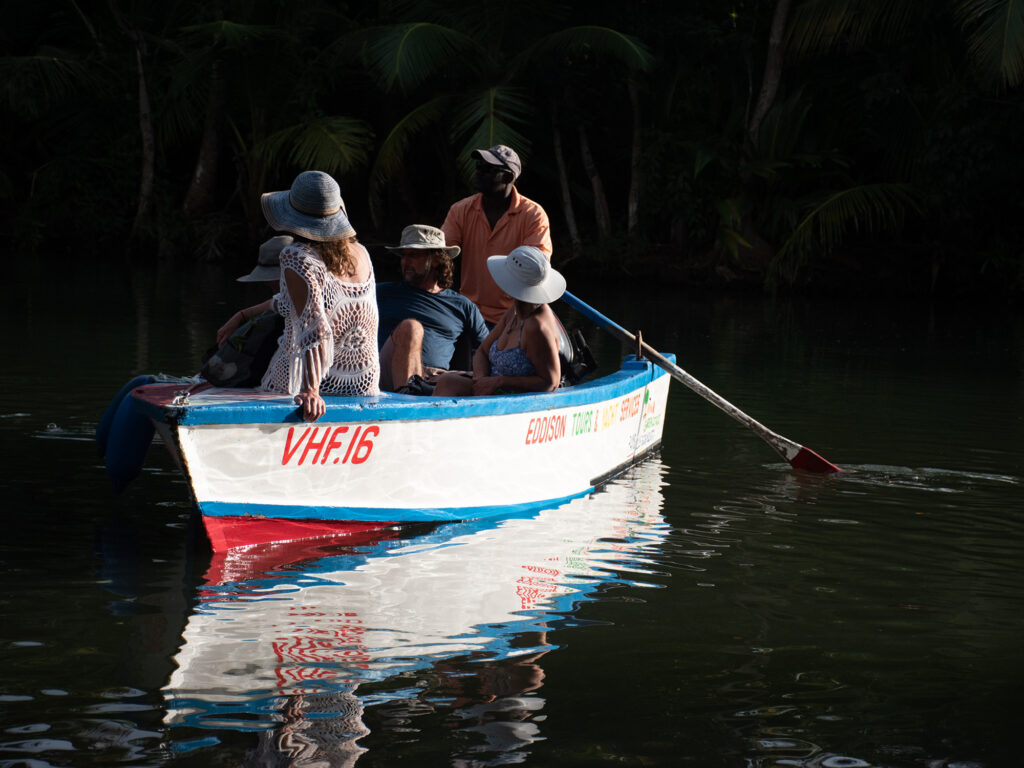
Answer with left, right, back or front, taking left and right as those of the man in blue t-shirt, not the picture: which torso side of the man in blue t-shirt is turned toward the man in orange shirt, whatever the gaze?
back

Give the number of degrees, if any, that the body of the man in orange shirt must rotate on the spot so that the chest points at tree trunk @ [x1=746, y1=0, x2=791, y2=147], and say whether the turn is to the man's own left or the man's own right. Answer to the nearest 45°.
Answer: approximately 135° to the man's own right

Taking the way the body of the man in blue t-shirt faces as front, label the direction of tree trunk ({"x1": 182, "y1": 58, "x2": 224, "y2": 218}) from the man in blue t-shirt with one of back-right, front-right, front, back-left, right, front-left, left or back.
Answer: back-right

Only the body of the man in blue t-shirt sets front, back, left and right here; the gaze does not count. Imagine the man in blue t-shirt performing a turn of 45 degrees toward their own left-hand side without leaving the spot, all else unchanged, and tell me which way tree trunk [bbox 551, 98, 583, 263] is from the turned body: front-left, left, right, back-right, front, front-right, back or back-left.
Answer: back

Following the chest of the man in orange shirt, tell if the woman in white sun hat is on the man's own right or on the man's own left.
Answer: on the man's own left
